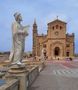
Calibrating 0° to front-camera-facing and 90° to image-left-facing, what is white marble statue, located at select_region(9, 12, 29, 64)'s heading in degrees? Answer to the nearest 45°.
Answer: approximately 270°
